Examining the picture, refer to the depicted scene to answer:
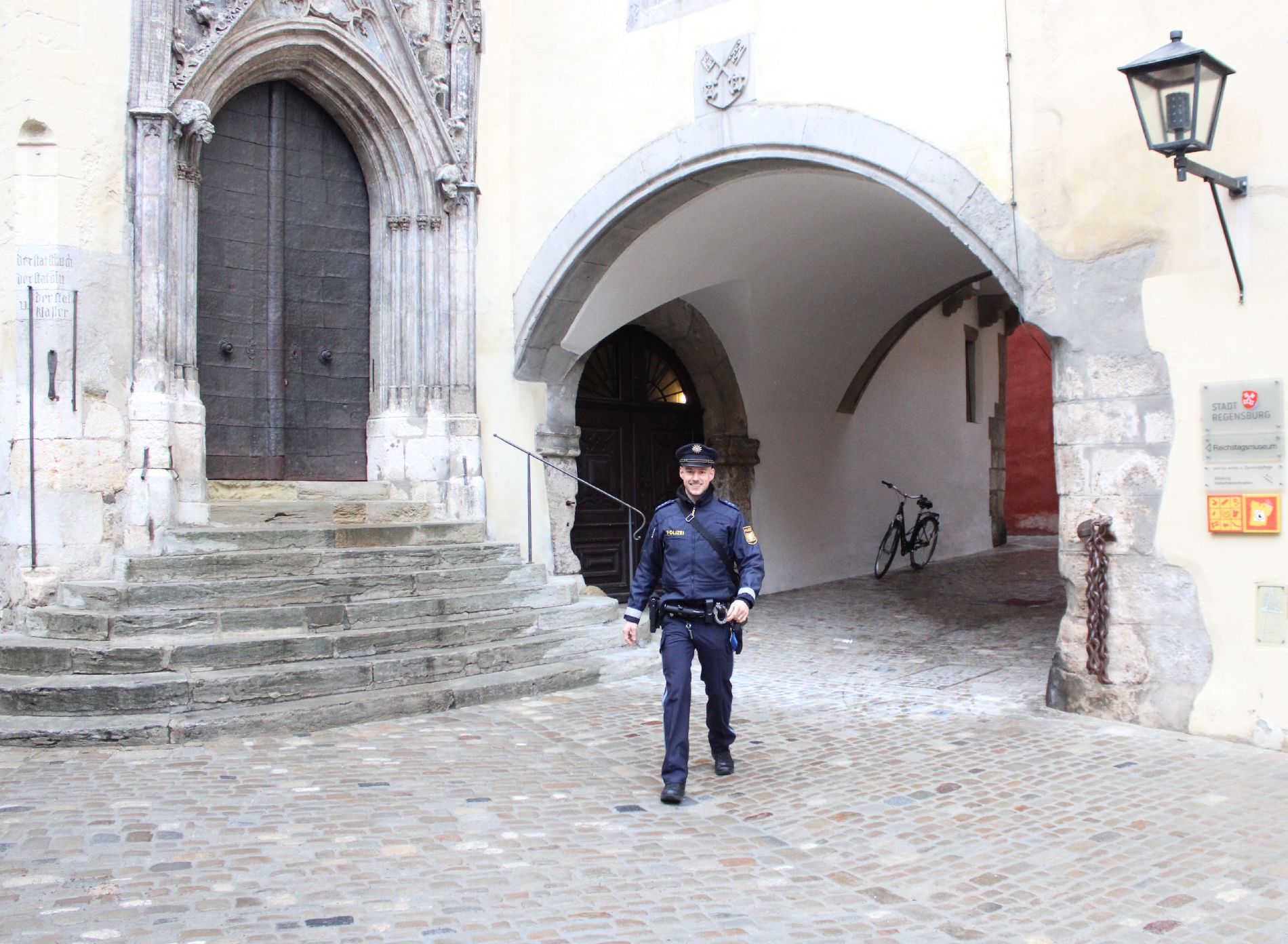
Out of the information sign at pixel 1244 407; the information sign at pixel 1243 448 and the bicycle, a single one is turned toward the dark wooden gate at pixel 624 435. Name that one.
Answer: the bicycle

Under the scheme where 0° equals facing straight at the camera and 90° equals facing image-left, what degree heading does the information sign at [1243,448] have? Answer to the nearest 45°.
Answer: approximately 0°

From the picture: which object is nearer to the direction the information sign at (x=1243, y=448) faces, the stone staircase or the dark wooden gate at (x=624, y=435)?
the stone staircase

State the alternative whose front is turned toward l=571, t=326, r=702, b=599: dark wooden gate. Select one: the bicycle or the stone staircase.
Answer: the bicycle

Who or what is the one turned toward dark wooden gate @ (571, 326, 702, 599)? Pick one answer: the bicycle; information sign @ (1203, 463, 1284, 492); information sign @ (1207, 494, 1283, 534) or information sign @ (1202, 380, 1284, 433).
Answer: the bicycle

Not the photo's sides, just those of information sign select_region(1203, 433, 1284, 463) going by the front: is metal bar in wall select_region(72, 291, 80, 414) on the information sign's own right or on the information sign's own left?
on the information sign's own right

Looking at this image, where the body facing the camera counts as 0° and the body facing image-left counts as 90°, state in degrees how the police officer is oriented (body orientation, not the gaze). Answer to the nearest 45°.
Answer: approximately 0°

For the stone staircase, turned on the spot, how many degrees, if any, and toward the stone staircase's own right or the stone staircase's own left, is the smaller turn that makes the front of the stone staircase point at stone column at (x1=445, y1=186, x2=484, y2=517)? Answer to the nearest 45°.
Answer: approximately 135° to the stone staircase's own left

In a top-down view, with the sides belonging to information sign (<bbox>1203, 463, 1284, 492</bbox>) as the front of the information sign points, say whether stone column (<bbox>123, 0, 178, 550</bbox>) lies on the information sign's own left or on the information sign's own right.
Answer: on the information sign's own right

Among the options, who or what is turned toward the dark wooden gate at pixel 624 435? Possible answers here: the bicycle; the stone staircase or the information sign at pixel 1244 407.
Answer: the bicycle

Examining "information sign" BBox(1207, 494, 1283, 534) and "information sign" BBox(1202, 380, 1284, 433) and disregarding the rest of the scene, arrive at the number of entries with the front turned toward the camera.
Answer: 2

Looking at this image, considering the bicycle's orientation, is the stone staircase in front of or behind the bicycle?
in front

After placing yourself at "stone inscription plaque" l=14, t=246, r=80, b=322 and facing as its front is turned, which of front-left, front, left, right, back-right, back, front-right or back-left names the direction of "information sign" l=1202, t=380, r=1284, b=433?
front-left
